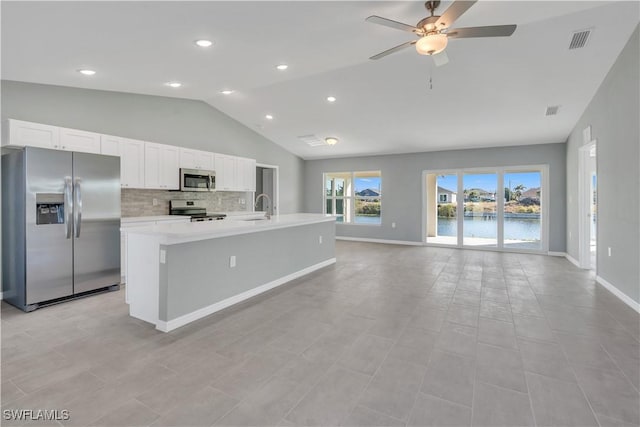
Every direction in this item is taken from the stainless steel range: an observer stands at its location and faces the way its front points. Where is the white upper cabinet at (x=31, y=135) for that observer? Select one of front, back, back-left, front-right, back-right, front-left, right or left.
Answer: right

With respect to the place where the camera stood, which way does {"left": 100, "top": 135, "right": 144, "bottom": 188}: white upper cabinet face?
facing the viewer and to the right of the viewer

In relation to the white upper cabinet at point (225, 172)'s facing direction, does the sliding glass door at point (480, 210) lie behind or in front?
in front

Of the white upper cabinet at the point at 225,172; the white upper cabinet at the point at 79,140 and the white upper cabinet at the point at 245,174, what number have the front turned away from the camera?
0

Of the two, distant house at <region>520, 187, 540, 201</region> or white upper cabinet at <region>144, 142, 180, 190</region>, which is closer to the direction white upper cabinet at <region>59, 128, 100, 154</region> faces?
the distant house

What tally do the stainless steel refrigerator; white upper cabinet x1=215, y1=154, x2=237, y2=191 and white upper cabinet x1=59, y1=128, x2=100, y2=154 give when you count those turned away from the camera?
0

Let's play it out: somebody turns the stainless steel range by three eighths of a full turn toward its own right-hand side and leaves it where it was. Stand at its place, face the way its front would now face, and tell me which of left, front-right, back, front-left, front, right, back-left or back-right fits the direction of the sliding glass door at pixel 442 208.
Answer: back

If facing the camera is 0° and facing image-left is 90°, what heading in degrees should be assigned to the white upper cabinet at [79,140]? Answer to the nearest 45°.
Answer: approximately 315°

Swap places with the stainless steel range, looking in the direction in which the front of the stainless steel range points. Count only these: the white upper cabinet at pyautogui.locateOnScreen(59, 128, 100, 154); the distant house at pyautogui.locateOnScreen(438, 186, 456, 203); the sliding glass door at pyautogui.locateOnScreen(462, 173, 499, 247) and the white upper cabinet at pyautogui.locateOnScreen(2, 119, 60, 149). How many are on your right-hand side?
2

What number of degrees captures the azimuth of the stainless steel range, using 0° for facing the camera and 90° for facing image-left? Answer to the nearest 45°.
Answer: approximately 315°
